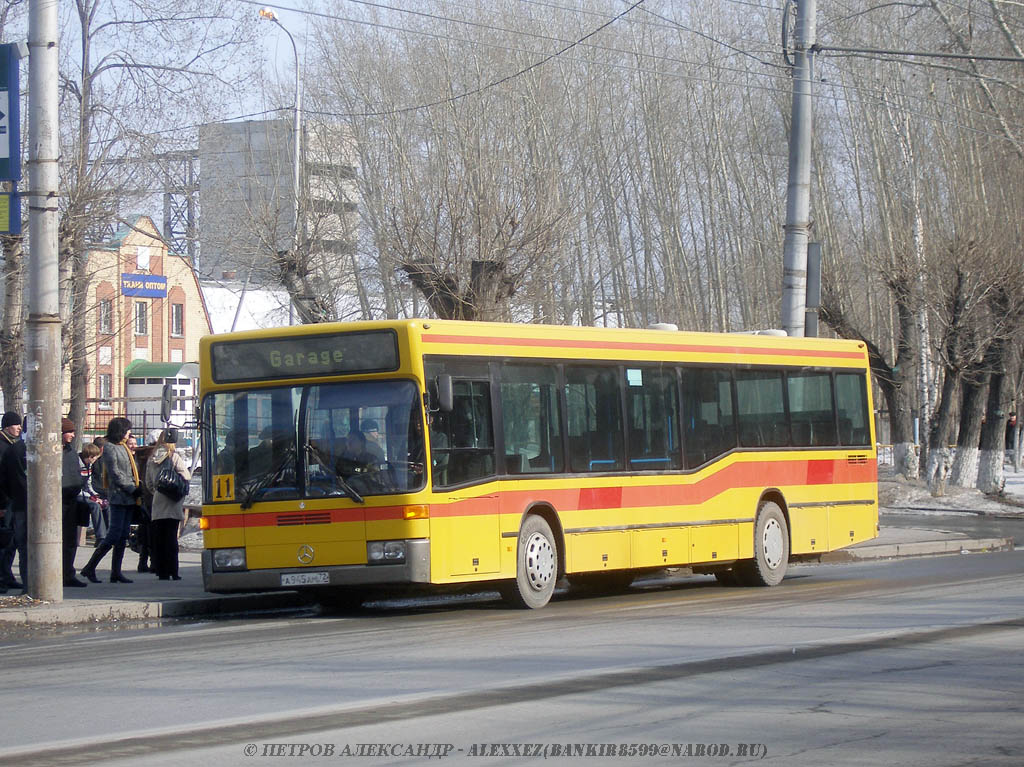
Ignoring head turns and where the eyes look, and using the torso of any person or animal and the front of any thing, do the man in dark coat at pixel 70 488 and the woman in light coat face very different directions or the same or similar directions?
same or similar directions

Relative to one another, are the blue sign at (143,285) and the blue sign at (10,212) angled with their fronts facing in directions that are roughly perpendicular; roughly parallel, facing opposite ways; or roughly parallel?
roughly parallel

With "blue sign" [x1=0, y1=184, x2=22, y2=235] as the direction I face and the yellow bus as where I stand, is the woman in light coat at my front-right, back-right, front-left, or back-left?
front-right

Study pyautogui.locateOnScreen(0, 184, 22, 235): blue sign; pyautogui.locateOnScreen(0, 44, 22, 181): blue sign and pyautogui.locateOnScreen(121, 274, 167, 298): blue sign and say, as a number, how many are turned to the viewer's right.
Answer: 0

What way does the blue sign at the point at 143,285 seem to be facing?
toward the camera

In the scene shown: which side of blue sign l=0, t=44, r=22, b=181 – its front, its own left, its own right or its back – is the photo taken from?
front

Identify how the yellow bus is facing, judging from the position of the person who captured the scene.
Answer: facing the viewer and to the left of the viewer

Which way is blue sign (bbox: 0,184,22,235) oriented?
toward the camera

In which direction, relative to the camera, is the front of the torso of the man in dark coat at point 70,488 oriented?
to the viewer's right
